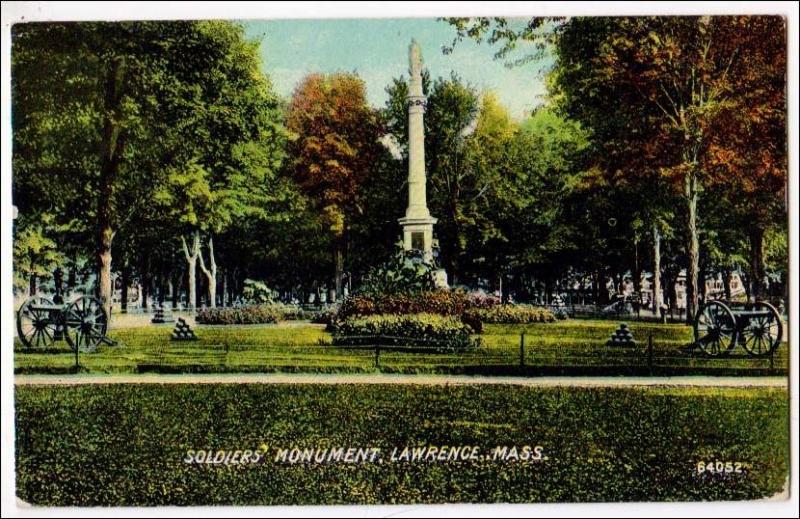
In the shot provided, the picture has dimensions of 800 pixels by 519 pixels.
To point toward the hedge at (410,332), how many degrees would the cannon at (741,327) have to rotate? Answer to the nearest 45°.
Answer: approximately 135° to its right
